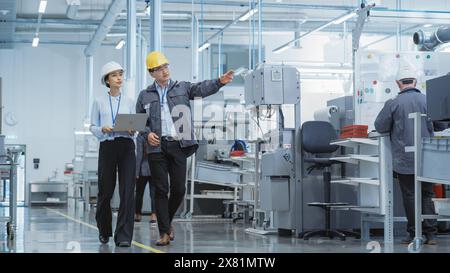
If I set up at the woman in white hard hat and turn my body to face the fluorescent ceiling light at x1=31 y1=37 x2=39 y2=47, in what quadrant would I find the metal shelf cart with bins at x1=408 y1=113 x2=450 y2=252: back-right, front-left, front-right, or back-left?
back-right

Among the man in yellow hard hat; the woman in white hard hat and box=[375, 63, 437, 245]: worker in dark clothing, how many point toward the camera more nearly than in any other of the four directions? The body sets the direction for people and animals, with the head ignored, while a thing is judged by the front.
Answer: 2

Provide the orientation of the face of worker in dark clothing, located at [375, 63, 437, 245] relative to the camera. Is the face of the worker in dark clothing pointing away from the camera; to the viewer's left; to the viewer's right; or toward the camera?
away from the camera

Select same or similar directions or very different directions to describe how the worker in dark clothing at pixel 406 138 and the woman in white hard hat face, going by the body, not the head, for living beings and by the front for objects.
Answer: very different directions

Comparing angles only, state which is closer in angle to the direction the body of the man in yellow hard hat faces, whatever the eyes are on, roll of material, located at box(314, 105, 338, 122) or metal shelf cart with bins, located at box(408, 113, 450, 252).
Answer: the metal shelf cart with bins

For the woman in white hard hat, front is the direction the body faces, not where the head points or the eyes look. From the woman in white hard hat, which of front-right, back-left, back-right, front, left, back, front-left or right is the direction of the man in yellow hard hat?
left

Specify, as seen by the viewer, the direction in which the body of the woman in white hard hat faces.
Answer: toward the camera

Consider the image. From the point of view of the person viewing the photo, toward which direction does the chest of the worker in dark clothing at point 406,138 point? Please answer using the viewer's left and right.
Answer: facing away from the viewer

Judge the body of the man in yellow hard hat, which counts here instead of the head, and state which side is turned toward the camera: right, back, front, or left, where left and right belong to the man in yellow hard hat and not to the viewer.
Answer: front
